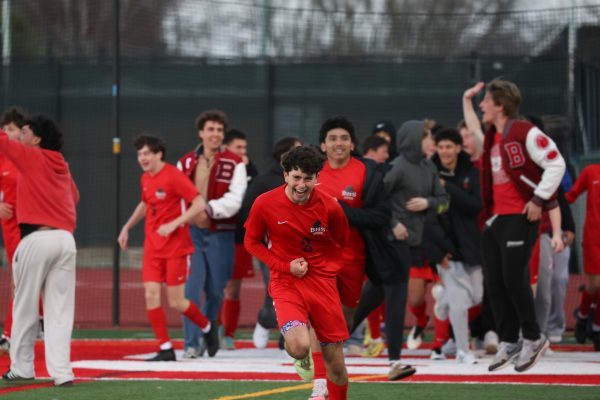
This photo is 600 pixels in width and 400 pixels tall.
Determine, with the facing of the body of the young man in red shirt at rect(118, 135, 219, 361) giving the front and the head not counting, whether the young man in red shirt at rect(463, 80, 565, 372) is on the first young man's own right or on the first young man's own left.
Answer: on the first young man's own left

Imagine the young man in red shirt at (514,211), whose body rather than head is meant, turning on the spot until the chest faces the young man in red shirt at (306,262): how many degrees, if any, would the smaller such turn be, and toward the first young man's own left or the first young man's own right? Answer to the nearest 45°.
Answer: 0° — they already face them

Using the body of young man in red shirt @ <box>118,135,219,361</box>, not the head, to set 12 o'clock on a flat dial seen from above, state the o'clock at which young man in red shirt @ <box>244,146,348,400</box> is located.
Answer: young man in red shirt @ <box>244,146,348,400</box> is roughly at 10 o'clock from young man in red shirt @ <box>118,135,219,361</box>.
